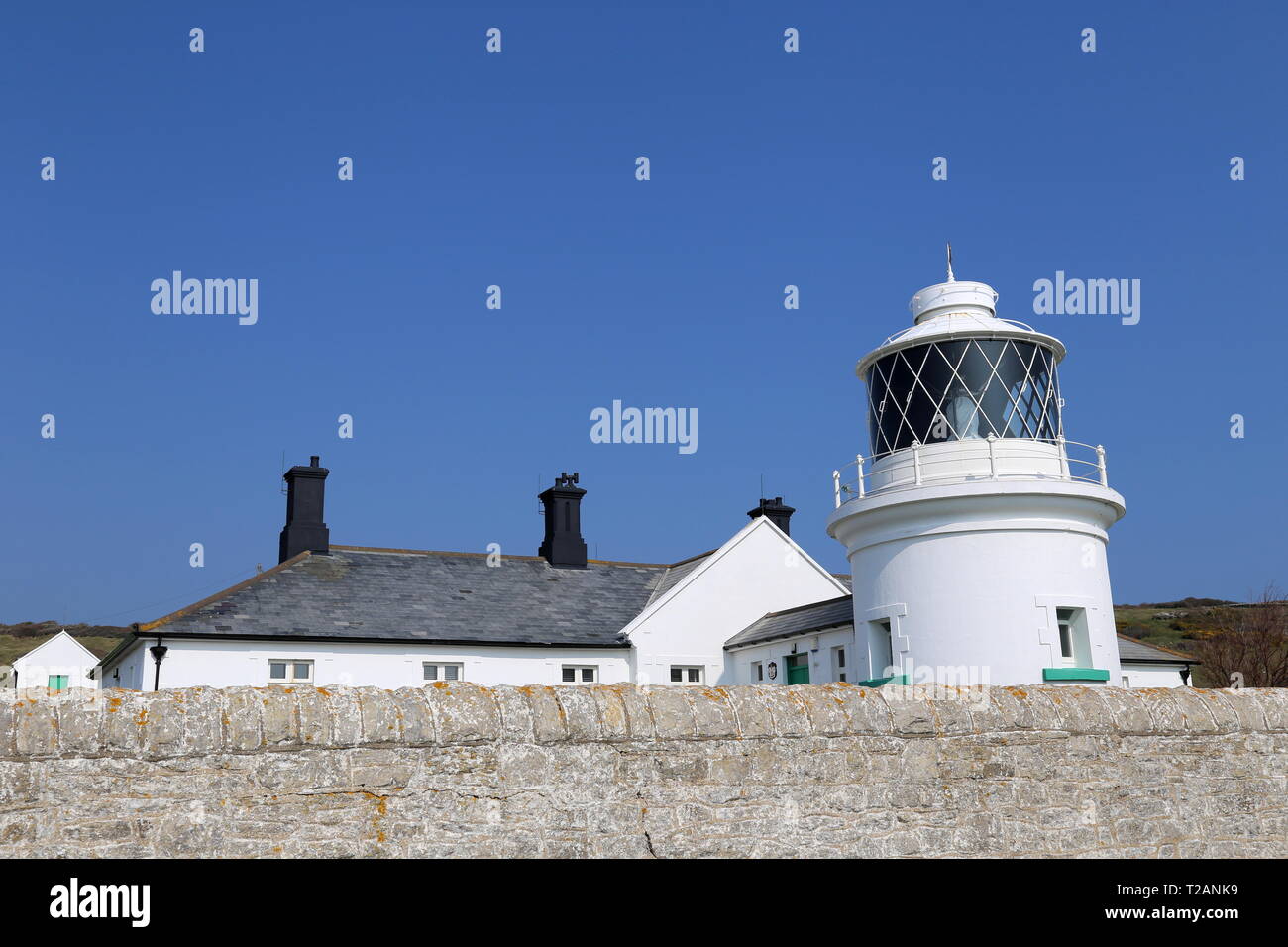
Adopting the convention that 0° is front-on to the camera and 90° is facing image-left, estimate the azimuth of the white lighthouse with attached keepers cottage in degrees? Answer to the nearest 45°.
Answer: approximately 0°
